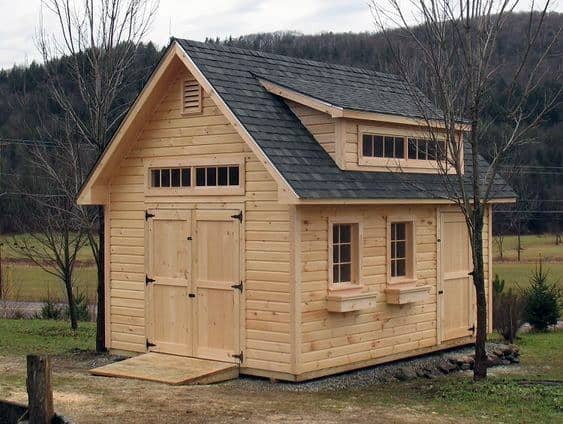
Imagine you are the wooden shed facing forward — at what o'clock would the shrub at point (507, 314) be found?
The shrub is roughly at 6 o'clock from the wooden shed.

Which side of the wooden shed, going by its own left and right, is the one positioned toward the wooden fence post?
front

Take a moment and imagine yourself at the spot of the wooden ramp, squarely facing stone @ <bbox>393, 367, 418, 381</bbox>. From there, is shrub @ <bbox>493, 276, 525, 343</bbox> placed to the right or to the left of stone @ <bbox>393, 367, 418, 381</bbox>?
left

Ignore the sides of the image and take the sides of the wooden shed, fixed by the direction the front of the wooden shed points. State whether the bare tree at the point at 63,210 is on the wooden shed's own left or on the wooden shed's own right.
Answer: on the wooden shed's own right

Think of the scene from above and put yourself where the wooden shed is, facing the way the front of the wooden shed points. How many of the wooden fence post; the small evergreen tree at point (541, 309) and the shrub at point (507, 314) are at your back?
2

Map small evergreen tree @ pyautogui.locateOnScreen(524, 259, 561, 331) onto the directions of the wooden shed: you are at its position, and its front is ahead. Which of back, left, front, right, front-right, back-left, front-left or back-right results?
back
